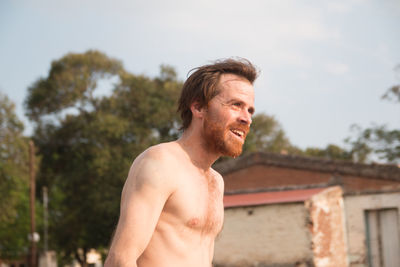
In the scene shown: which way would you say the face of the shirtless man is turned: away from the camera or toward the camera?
toward the camera

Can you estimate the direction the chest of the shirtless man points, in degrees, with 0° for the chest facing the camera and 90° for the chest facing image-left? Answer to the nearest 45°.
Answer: approximately 315°

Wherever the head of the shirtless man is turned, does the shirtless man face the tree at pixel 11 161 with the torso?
no

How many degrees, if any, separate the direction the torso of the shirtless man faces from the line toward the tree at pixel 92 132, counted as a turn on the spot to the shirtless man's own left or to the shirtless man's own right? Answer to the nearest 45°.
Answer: approximately 135° to the shirtless man's own left

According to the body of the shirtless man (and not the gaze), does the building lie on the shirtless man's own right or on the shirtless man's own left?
on the shirtless man's own left
